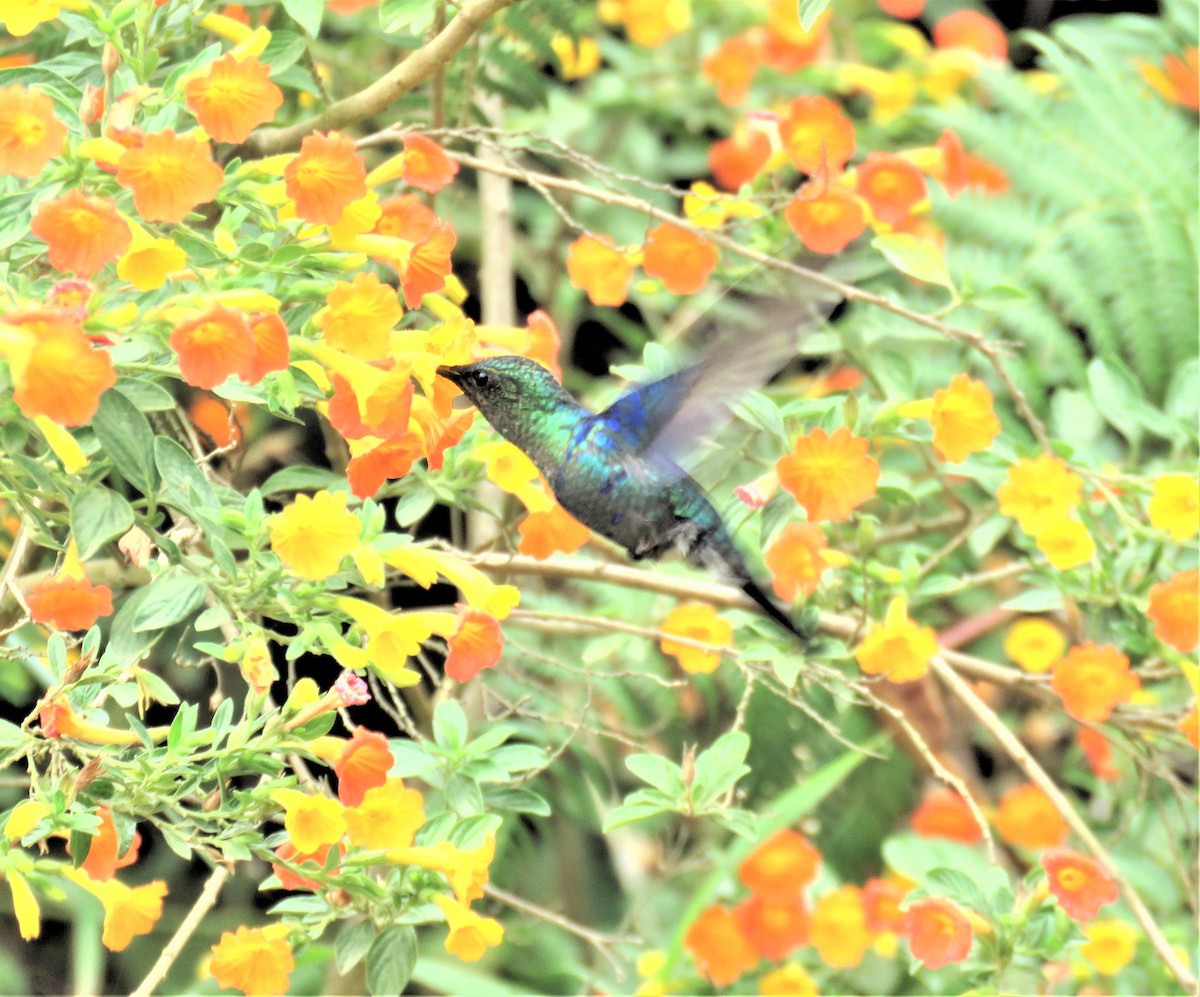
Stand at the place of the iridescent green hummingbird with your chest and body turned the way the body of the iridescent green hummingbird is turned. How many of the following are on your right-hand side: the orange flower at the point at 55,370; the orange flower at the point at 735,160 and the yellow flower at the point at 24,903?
1

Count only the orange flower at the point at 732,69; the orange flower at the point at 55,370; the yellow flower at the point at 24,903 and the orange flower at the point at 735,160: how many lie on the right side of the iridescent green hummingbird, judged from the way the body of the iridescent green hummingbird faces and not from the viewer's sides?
2

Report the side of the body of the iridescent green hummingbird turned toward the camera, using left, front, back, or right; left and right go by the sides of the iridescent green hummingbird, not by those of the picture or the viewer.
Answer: left
